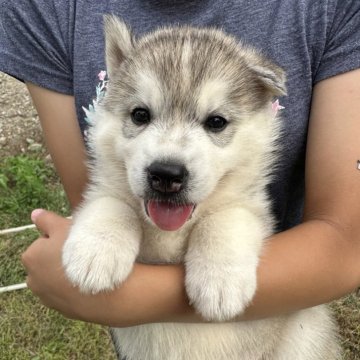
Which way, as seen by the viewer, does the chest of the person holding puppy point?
toward the camera
